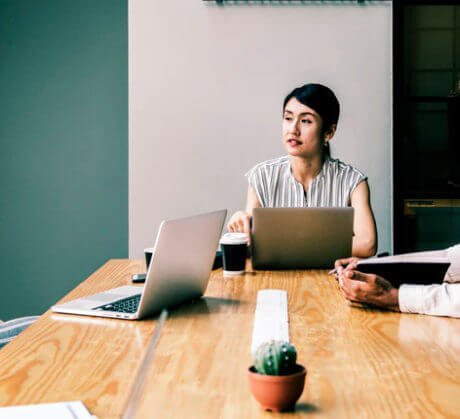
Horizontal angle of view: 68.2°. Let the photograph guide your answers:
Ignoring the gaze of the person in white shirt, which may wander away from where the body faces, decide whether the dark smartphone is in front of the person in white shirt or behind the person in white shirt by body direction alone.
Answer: in front

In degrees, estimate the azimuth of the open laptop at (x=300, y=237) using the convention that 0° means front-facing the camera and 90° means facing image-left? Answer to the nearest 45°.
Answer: approximately 180°

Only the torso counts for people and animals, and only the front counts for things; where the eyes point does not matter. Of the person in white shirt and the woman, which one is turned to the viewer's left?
the person in white shirt

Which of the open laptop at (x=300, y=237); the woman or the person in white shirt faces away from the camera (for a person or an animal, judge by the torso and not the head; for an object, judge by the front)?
the open laptop

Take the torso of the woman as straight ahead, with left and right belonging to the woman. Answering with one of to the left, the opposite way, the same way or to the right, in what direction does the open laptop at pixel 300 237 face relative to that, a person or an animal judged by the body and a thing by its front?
the opposite way

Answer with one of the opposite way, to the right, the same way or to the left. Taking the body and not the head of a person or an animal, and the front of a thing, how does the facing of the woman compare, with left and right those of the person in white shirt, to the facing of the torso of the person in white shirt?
to the left

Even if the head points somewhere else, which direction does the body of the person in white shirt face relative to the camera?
to the viewer's left

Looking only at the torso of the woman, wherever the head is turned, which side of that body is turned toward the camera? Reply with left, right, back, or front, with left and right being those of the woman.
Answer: front

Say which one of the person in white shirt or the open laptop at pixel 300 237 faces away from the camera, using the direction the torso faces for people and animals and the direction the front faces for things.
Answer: the open laptop

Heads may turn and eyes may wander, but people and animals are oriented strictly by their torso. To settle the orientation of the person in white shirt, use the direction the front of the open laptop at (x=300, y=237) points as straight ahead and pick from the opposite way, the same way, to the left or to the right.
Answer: to the left

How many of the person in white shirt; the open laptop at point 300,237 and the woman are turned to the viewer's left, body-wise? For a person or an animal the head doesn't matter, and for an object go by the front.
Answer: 1

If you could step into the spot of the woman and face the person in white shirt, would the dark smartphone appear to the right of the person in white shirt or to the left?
right
